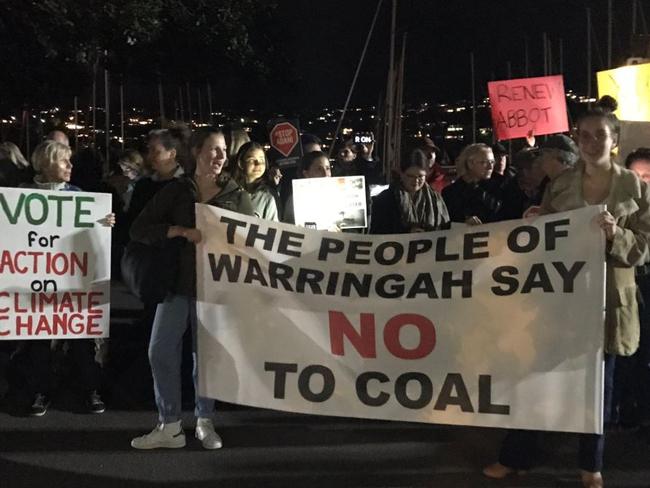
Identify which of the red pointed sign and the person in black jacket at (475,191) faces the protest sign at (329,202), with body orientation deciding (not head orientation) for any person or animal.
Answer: the red pointed sign

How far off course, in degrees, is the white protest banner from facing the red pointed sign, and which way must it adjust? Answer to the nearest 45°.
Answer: approximately 180°

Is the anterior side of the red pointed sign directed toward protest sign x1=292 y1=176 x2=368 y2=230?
yes

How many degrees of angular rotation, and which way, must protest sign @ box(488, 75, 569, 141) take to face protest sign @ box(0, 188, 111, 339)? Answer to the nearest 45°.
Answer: approximately 45° to its right

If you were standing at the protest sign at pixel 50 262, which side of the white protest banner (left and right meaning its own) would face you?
right

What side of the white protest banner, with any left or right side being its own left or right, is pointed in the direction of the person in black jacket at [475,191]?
back

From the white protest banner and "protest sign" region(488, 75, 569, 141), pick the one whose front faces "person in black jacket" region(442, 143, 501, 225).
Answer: the protest sign

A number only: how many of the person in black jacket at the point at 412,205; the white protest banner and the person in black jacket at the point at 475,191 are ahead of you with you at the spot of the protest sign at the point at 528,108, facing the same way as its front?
3

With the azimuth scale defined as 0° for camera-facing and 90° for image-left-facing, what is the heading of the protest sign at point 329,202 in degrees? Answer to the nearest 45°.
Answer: approximately 0°

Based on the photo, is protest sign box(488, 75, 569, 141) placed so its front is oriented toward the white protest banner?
yes
